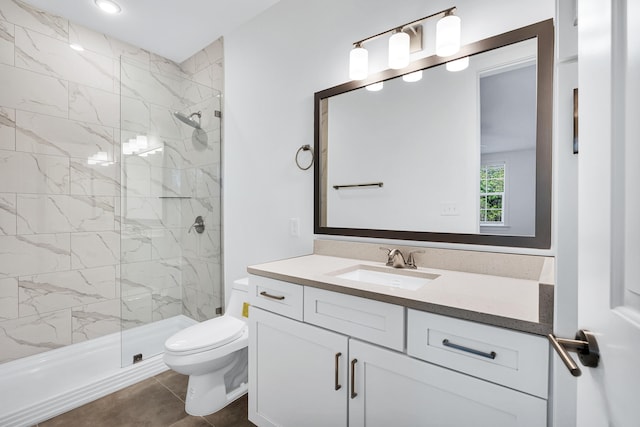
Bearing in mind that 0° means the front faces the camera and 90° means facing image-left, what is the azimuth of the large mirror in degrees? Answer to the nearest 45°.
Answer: approximately 45°

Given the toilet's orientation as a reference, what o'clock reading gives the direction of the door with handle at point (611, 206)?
The door with handle is roughly at 10 o'clock from the toilet.

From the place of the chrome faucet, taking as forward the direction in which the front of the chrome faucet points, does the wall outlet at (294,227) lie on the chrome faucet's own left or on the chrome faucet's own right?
on the chrome faucet's own right

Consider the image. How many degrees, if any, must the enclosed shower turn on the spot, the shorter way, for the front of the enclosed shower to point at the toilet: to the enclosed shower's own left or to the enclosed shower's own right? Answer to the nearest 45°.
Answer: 0° — it already faces it

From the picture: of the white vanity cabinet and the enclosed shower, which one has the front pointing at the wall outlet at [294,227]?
the enclosed shower

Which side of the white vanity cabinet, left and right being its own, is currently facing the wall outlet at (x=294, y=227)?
right
